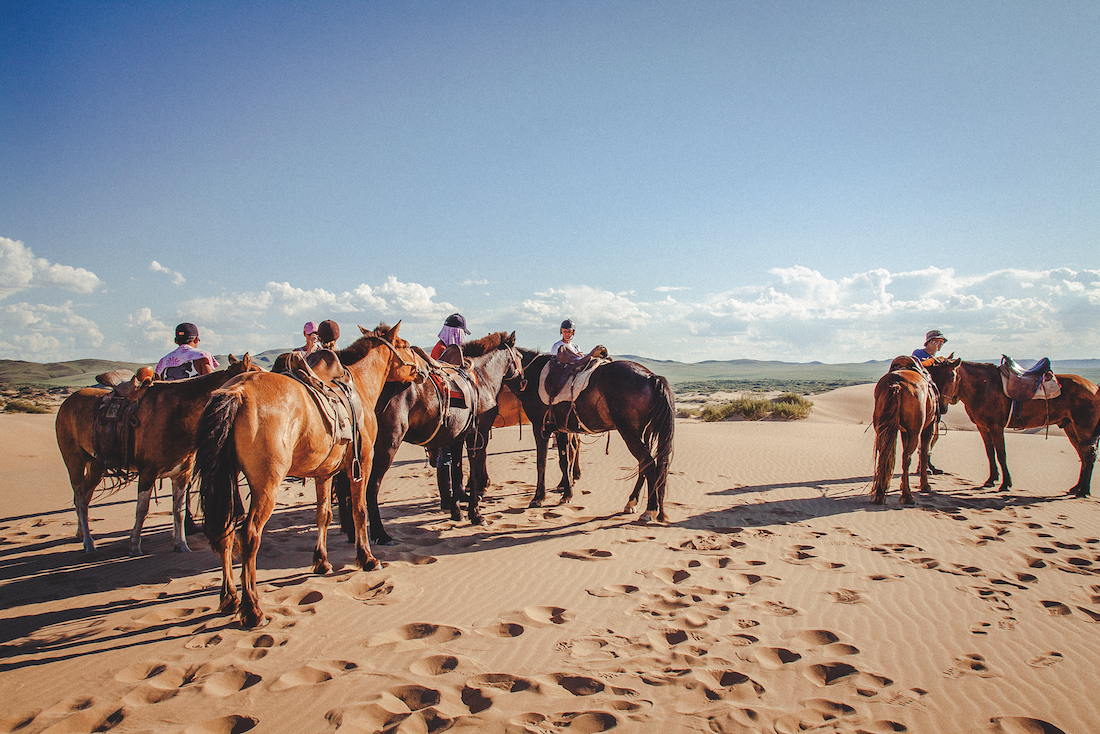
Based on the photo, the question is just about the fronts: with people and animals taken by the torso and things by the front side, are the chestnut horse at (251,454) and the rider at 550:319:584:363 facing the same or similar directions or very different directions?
very different directions

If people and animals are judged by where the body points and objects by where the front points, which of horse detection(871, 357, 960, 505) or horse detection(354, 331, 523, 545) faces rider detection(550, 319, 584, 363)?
horse detection(354, 331, 523, 545)

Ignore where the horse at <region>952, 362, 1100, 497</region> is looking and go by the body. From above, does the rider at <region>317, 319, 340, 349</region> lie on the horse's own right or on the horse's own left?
on the horse's own left

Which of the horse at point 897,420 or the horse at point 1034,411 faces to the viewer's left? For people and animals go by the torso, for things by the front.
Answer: the horse at point 1034,411

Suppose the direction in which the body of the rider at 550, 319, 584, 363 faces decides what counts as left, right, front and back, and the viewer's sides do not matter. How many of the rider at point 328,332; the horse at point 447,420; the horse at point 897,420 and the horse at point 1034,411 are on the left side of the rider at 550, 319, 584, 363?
2

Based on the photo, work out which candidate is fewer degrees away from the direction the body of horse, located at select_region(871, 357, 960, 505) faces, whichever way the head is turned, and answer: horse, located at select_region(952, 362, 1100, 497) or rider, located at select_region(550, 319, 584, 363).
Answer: the horse

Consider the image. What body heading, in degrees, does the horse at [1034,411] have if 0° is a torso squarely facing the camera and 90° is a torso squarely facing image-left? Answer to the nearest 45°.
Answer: approximately 90°

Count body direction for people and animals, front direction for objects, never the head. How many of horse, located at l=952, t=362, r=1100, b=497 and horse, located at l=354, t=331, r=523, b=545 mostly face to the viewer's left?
1
